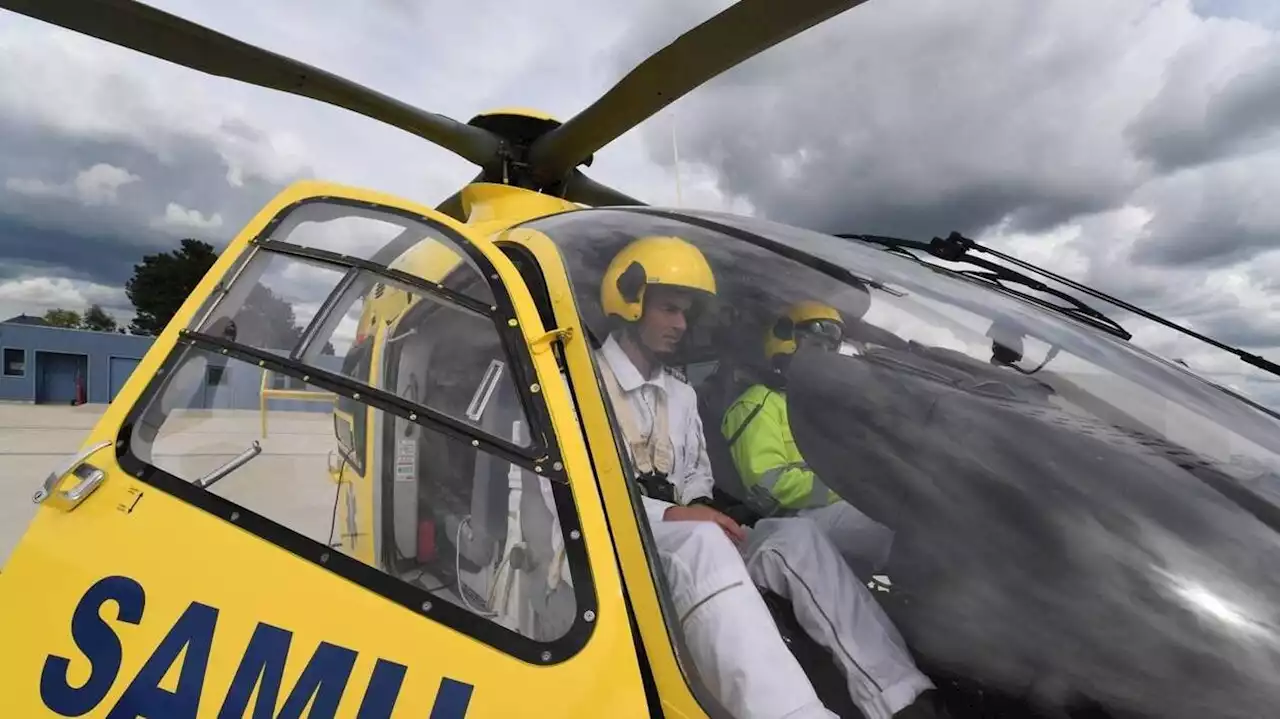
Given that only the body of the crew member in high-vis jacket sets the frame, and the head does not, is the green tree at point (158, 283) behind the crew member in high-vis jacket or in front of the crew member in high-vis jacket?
behind

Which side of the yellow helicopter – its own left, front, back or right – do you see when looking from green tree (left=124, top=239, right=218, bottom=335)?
back

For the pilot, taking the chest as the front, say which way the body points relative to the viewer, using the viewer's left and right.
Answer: facing the viewer and to the right of the viewer

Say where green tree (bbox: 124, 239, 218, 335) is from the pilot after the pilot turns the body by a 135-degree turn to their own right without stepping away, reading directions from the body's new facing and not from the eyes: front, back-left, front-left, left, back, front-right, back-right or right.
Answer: front-right

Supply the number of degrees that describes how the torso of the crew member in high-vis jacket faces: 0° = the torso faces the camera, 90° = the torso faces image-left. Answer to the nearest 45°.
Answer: approximately 270°
